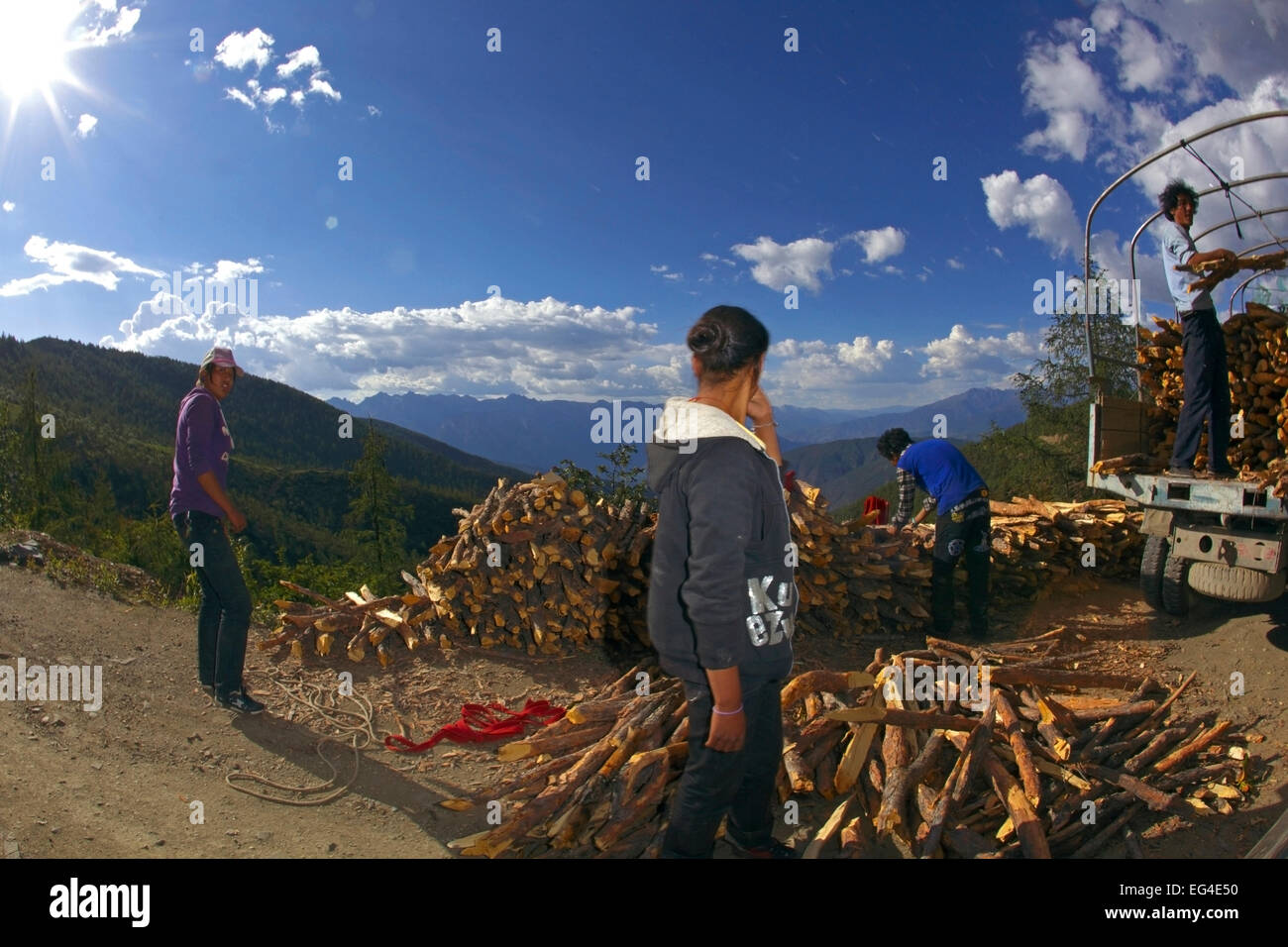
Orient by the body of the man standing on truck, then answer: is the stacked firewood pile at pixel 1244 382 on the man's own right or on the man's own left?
on the man's own left

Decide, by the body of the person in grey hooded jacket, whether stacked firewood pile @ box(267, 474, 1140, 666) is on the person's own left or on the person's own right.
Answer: on the person's own left

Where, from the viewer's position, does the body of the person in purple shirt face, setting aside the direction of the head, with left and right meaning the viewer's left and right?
facing to the right of the viewer

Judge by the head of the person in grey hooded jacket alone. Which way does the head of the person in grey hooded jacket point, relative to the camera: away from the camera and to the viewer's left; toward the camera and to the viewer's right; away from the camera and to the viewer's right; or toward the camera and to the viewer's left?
away from the camera and to the viewer's right

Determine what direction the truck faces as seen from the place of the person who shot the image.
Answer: facing away from the viewer
